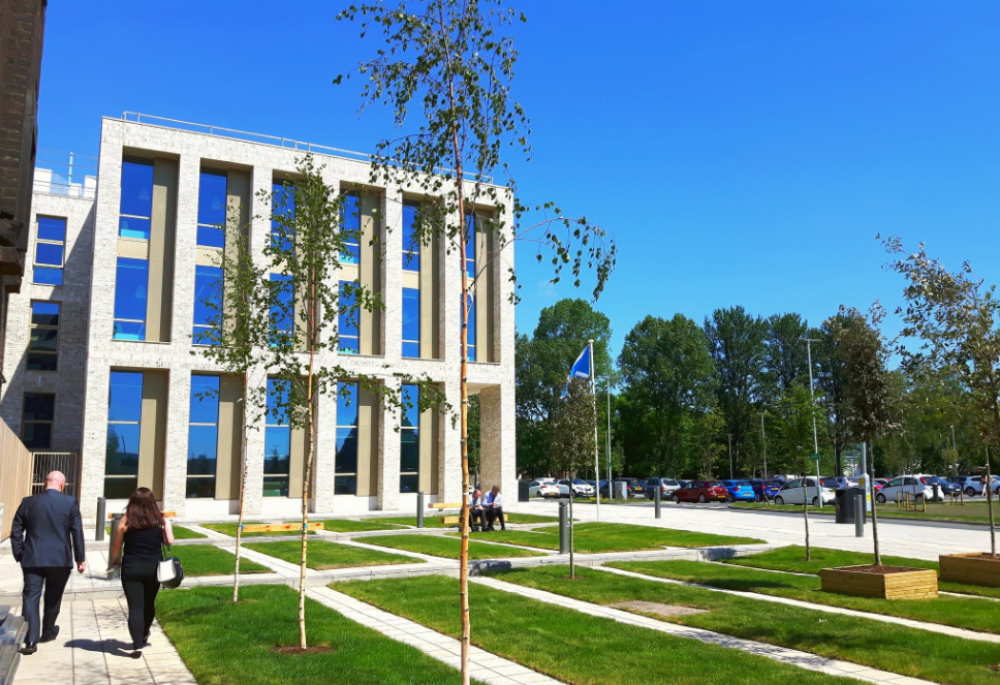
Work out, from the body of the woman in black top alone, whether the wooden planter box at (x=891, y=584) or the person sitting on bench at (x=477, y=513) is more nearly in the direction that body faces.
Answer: the person sitting on bench

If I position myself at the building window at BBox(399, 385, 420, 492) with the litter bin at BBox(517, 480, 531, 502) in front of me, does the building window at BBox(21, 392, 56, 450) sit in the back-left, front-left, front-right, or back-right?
back-left

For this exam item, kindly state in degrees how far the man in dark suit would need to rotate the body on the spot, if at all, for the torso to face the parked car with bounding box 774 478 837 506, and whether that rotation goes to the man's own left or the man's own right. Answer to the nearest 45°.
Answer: approximately 45° to the man's own right

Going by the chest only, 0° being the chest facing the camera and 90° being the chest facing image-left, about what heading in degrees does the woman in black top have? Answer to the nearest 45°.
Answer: approximately 180°

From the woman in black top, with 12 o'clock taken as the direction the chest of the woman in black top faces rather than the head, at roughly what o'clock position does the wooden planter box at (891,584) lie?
The wooden planter box is roughly at 3 o'clock from the woman in black top.

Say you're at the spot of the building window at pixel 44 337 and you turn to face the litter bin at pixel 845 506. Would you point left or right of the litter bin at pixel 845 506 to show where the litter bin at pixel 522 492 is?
left

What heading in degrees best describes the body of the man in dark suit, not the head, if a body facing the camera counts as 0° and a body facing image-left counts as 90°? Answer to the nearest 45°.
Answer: approximately 180°

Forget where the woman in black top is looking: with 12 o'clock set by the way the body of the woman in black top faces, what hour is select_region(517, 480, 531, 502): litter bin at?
The litter bin is roughly at 1 o'clock from the woman in black top.

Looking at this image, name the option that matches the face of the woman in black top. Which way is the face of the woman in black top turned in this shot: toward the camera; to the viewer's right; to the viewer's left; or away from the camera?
away from the camera

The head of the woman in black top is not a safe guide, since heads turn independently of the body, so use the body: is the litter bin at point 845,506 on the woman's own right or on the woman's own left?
on the woman's own right

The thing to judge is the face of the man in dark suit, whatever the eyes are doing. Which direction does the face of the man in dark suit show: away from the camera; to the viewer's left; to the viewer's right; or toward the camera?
away from the camera
